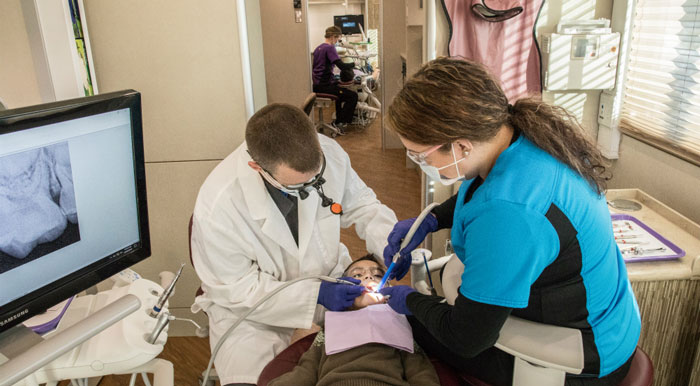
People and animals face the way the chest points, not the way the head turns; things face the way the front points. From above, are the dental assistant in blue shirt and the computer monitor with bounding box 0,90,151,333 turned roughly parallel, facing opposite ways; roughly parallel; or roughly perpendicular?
roughly parallel, facing opposite ways

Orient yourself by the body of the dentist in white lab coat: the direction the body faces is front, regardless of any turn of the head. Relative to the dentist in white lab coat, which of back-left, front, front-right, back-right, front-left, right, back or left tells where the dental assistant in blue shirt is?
front

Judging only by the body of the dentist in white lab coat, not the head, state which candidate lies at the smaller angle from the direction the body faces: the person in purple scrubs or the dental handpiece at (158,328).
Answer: the dental handpiece

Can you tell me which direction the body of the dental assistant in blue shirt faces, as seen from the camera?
to the viewer's left

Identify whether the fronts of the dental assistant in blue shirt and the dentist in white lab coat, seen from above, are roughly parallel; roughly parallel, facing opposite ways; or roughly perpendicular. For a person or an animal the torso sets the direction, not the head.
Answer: roughly parallel, facing opposite ways

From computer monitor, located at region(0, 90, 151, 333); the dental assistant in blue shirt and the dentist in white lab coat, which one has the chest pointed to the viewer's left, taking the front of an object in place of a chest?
the dental assistant in blue shirt

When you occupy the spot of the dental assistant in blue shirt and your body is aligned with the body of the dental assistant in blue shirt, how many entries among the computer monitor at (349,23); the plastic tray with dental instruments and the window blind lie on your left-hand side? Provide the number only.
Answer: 0

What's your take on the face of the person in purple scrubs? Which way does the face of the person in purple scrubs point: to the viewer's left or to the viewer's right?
to the viewer's right

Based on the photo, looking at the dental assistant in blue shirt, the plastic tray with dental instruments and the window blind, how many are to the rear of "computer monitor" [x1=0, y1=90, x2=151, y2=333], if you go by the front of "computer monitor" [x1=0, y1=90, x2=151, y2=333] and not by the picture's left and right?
0

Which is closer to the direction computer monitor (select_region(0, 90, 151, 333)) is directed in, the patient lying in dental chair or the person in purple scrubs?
the patient lying in dental chair

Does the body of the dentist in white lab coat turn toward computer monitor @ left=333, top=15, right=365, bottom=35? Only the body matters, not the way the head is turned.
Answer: no

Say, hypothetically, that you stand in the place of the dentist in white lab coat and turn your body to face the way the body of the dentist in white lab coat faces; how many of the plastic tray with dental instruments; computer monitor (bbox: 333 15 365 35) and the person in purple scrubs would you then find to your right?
0

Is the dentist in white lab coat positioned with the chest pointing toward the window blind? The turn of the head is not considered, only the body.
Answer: no

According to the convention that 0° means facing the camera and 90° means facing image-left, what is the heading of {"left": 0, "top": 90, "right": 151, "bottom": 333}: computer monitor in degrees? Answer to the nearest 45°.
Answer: approximately 315°

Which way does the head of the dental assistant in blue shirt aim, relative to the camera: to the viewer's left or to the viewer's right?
to the viewer's left

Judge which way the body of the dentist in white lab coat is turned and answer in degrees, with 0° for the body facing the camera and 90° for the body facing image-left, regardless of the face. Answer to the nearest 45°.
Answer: approximately 315°

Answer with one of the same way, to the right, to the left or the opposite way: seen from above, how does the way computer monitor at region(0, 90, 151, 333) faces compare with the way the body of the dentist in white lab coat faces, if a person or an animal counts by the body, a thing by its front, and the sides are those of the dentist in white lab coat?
the same way

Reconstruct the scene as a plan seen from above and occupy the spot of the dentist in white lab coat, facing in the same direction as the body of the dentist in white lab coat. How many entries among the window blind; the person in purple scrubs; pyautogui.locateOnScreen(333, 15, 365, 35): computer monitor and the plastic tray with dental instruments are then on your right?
0

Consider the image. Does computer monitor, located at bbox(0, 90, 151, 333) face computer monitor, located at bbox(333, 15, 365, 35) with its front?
no
